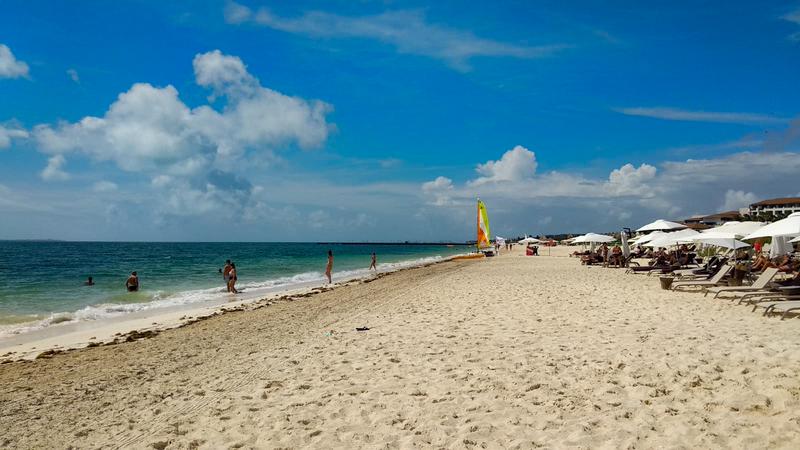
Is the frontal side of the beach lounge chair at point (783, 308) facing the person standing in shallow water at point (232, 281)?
yes

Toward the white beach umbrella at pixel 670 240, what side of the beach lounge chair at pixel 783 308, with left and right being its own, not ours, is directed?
right

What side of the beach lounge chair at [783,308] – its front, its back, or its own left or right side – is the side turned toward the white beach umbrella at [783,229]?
right

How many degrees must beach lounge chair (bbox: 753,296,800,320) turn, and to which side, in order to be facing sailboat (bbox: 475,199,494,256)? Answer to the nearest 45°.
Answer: approximately 45° to its right

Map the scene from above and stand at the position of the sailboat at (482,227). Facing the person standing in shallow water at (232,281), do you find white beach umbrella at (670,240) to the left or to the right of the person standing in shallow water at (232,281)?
left

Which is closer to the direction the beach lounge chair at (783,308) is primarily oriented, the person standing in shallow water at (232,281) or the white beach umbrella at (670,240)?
the person standing in shallow water

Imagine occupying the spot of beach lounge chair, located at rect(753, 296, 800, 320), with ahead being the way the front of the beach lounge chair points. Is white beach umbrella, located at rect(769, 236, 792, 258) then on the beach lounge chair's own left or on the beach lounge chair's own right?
on the beach lounge chair's own right

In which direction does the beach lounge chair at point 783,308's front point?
to the viewer's left
